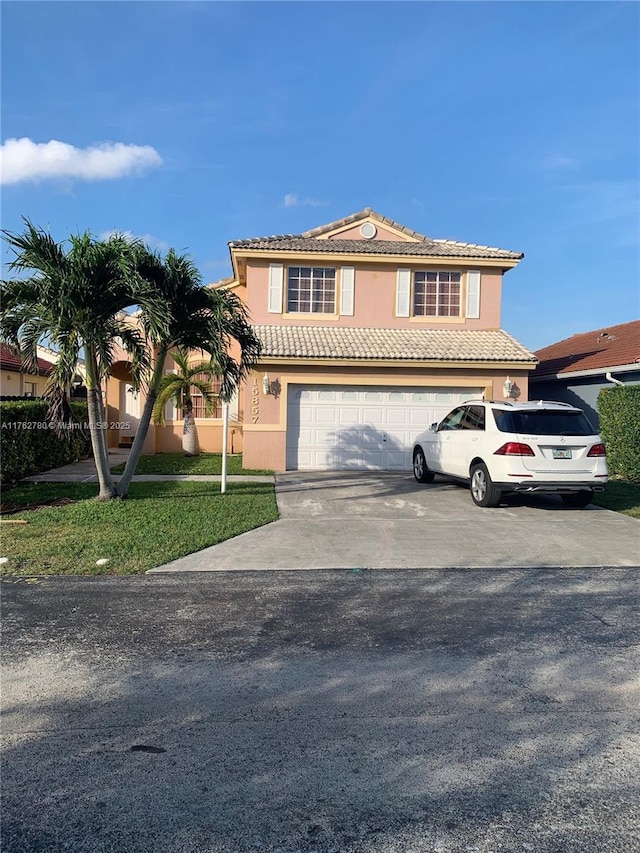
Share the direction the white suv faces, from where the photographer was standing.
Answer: facing away from the viewer and to the left of the viewer

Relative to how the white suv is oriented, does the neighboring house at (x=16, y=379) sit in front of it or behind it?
in front

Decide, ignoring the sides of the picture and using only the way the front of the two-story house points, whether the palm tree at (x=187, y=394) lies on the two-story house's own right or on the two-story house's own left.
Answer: on the two-story house's own right

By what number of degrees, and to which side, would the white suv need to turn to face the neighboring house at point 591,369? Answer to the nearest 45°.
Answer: approximately 45° to its right

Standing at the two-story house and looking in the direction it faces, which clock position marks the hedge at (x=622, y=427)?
The hedge is roughly at 10 o'clock from the two-story house.

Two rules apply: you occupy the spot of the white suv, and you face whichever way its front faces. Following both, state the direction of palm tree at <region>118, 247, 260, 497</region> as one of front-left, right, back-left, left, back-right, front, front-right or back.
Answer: front-left

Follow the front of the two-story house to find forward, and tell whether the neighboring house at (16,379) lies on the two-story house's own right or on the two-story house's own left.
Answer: on the two-story house's own right

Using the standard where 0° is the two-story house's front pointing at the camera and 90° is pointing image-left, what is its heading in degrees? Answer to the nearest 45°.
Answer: approximately 0°

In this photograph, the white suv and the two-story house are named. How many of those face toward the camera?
1

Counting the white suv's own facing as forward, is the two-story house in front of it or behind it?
in front

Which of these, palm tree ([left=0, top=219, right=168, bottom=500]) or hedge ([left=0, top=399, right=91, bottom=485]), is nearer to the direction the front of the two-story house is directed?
the palm tree

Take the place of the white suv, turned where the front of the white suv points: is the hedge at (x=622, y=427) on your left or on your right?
on your right

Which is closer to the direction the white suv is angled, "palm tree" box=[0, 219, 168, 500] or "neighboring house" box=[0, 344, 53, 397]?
the neighboring house
